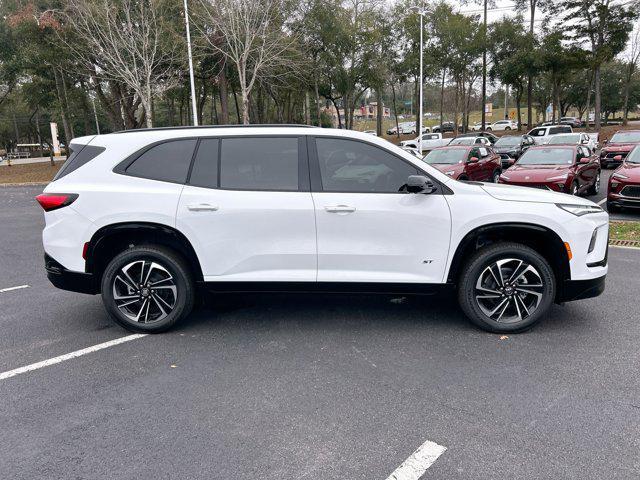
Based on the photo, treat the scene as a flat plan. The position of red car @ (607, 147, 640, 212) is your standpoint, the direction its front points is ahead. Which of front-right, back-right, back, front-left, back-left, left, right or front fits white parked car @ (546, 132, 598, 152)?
back-right

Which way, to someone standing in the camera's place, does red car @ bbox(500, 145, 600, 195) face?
facing the viewer and to the left of the viewer

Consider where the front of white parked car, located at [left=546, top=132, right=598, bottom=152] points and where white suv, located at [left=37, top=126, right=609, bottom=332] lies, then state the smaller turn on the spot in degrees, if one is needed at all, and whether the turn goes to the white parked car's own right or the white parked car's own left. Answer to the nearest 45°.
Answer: approximately 45° to the white parked car's own left

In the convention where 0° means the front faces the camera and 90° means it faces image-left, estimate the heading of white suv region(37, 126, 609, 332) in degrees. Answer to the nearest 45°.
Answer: approximately 270°

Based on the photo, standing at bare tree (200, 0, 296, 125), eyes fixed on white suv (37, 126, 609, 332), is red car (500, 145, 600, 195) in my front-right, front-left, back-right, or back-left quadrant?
front-left

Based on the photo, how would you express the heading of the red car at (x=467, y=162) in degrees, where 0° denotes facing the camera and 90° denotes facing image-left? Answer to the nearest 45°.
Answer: approximately 45°

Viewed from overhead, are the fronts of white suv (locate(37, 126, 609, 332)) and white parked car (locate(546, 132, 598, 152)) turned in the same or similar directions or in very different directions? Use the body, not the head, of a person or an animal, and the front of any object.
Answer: very different directions

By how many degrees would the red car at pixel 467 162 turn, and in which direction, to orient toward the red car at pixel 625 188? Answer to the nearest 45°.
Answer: approximately 90° to its left

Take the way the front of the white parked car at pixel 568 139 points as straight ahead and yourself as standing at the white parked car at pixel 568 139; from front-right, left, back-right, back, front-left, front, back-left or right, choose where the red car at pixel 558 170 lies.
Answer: front-left

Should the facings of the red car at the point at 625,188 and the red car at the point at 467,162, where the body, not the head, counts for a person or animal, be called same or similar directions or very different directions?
same or similar directions

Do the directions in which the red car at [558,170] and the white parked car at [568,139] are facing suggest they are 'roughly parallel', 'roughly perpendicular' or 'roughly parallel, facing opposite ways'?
roughly parallel

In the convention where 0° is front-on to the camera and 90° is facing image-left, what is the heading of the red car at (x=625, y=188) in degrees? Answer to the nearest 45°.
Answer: approximately 45°

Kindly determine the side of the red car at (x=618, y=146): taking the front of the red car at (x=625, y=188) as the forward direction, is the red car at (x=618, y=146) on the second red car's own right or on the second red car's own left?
on the second red car's own right
